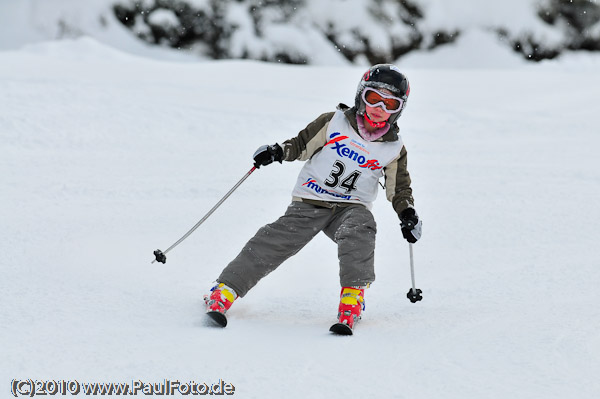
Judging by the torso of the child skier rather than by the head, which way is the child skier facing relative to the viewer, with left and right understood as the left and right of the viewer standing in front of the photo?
facing the viewer
